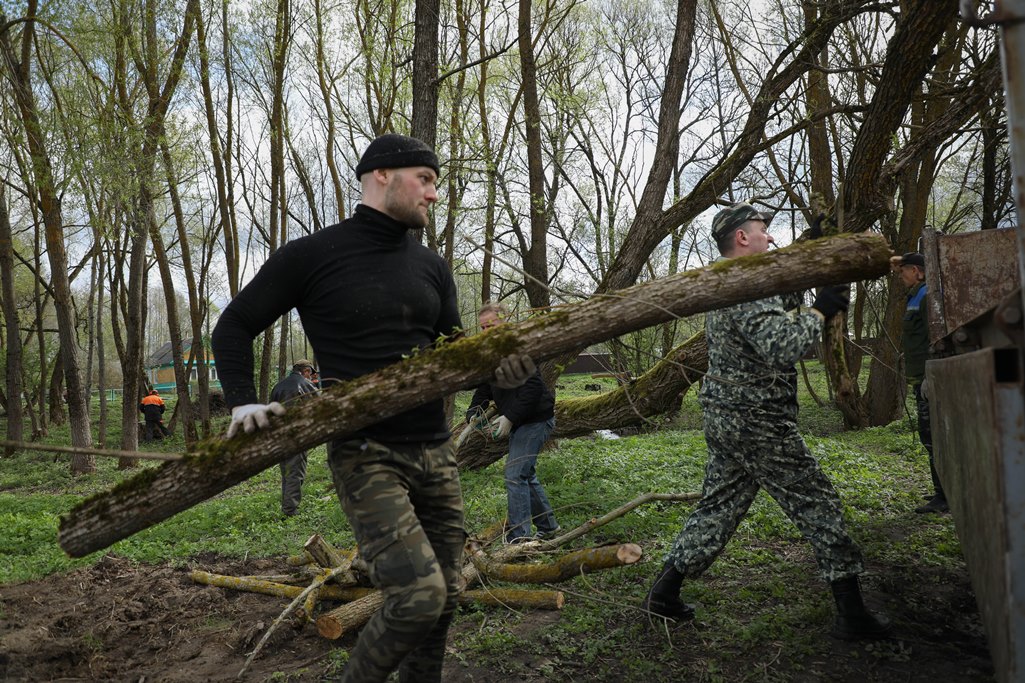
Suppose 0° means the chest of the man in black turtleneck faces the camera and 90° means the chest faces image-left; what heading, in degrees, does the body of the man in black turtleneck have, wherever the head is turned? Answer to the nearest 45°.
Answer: approximately 315°

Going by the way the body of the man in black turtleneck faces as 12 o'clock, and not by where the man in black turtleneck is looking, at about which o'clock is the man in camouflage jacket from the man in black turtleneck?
The man in camouflage jacket is roughly at 10 o'clock from the man in black turtleneck.

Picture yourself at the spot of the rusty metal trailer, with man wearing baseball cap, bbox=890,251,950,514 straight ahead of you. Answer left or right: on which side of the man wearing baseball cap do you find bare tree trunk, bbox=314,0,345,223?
left

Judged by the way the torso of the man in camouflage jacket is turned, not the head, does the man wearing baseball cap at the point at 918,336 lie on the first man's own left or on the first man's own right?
on the first man's own left

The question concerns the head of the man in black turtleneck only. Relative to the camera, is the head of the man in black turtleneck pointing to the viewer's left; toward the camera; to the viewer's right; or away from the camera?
to the viewer's right

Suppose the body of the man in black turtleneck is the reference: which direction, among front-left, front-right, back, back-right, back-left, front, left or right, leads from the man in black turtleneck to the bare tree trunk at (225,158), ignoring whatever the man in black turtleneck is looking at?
back-left

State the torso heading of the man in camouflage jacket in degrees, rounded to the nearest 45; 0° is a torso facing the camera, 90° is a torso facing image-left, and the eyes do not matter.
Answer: approximately 270°

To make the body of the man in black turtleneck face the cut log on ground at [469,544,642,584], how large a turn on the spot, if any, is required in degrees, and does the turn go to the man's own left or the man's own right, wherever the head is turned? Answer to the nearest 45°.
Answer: approximately 90° to the man's own left

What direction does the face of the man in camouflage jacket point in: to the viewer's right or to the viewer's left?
to the viewer's right

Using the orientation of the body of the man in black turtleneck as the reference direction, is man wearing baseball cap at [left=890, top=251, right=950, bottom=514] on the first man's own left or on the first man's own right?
on the first man's own left

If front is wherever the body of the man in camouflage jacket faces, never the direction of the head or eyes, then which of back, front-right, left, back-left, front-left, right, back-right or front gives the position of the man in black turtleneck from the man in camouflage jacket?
back-right
